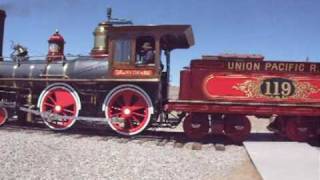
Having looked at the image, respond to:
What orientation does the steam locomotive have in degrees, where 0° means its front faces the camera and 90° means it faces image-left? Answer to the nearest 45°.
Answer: approximately 90°
